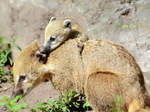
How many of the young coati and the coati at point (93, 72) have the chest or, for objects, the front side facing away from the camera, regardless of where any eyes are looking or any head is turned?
0

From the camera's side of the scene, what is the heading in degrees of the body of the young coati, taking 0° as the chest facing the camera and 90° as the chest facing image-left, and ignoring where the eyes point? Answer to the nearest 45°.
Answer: approximately 45°

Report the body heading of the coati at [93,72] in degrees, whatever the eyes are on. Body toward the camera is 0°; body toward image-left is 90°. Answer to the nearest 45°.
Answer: approximately 90°
